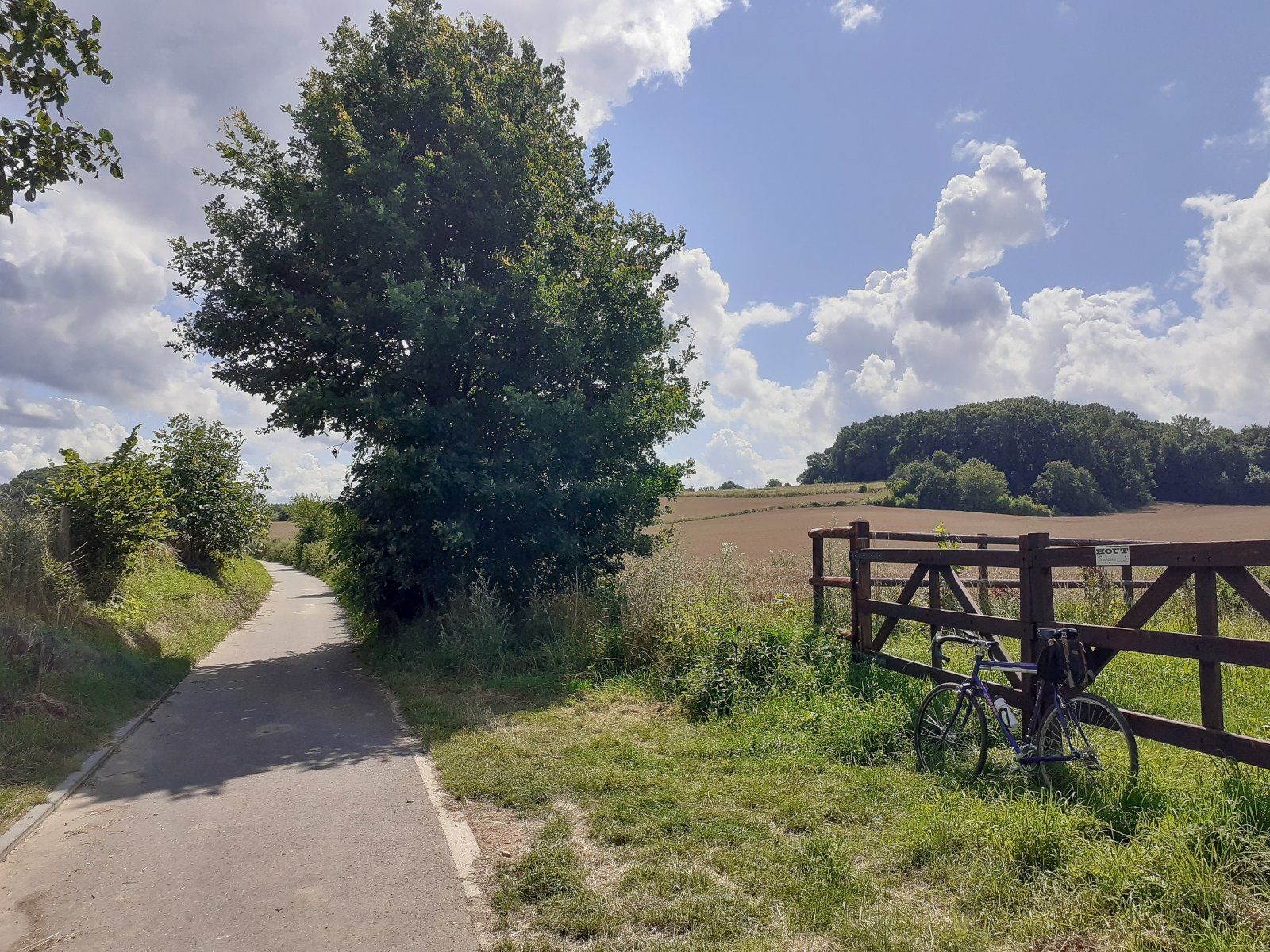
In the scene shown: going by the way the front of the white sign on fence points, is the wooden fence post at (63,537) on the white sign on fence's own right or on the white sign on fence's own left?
on the white sign on fence's own right

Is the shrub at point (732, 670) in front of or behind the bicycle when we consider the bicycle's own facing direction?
in front

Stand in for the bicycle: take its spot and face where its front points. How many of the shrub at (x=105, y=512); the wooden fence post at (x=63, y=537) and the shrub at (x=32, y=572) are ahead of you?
3

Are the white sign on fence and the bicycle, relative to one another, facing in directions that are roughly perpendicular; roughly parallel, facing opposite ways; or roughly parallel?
roughly perpendicular

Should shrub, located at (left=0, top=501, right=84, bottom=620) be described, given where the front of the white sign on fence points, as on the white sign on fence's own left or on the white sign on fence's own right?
on the white sign on fence's own right

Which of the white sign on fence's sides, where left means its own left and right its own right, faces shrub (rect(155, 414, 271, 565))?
right

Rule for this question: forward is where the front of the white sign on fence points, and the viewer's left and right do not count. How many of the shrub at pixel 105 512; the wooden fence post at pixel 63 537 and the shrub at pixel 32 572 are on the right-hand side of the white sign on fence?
3

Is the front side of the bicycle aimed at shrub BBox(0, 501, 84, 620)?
yes

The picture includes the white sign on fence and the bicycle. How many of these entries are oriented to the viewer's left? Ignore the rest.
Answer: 1

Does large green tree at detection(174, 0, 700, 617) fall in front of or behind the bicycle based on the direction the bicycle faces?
in front

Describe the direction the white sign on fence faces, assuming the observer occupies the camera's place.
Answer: facing the viewer

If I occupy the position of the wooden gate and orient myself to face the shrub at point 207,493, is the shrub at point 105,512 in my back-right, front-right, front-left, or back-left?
front-left

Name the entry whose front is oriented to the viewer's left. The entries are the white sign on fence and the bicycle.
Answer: the bicycle

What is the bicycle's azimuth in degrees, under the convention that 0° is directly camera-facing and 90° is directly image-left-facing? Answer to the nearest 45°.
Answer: approximately 90°
